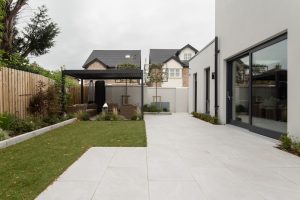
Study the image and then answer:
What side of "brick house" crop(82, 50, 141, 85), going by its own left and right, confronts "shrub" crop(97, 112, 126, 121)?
front

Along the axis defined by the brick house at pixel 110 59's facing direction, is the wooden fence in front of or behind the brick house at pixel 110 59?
in front

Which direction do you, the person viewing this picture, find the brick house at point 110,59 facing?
facing the viewer

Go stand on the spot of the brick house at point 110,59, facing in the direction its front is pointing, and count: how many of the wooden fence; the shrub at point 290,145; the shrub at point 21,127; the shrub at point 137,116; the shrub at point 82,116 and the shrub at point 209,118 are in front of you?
6

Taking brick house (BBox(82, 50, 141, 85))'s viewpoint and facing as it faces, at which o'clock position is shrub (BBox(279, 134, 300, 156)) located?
The shrub is roughly at 12 o'clock from the brick house.

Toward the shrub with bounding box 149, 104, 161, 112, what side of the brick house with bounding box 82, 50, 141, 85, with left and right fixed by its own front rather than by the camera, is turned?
front

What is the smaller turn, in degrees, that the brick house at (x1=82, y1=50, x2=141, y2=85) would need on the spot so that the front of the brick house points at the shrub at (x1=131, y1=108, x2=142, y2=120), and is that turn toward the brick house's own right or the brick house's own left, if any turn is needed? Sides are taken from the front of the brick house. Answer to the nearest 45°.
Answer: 0° — it already faces it

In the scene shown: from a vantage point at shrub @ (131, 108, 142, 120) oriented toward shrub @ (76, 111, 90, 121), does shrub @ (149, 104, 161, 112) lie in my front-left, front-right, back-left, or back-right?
back-right

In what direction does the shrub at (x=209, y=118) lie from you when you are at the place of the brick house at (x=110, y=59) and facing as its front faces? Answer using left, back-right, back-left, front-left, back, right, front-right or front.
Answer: front

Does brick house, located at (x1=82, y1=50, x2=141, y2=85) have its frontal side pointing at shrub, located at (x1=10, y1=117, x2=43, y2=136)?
yes

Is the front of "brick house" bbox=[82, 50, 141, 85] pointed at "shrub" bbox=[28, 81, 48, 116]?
yes

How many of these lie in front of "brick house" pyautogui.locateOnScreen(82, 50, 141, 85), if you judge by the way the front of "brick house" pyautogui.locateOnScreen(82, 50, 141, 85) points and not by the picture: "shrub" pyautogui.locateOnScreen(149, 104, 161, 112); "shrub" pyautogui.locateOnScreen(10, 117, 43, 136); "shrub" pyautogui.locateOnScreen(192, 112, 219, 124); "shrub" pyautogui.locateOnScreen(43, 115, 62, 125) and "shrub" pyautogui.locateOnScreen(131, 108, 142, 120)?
5

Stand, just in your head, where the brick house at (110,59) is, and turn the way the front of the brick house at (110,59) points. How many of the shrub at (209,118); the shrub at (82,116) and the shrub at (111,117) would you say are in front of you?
3

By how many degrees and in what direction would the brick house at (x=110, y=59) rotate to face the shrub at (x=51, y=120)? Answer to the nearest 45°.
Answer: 0° — it already faces it

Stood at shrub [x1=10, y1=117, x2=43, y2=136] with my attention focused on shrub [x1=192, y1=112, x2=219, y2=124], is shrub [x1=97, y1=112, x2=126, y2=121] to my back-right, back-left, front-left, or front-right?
front-left
